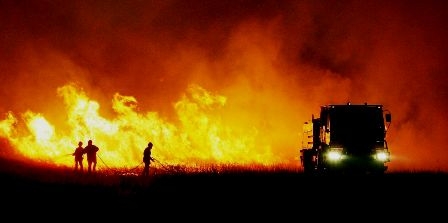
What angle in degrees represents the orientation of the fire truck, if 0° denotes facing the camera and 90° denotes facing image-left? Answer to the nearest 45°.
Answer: approximately 0°
